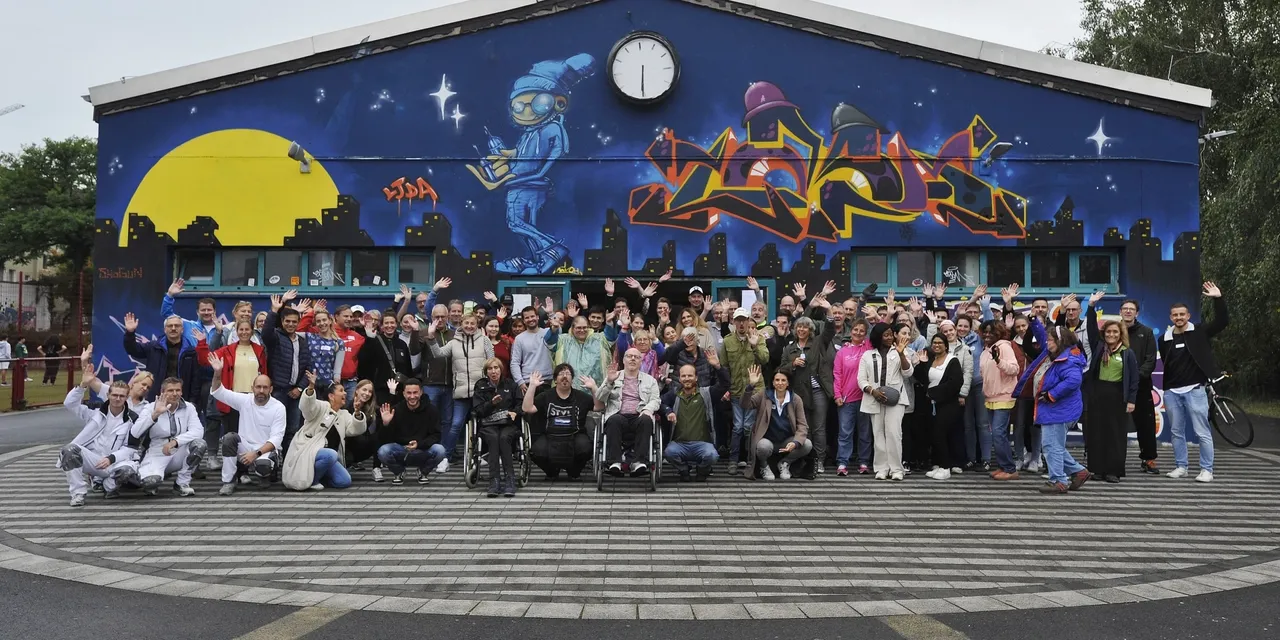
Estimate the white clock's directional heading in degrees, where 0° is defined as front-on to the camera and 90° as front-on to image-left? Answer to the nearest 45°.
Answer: approximately 0°

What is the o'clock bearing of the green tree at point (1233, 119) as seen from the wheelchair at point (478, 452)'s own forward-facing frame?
The green tree is roughly at 8 o'clock from the wheelchair.

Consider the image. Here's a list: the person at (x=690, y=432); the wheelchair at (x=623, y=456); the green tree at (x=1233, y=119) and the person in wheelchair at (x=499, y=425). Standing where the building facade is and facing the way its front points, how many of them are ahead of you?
3

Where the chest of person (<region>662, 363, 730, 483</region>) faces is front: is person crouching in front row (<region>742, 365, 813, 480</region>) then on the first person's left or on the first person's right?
on the first person's left
